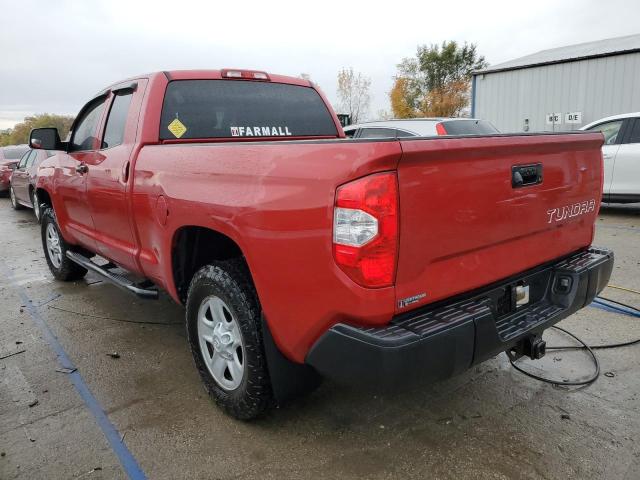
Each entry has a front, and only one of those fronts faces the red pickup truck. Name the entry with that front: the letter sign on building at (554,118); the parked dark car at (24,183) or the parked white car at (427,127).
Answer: the letter sign on building

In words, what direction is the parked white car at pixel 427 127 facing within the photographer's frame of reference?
facing away from the viewer and to the left of the viewer

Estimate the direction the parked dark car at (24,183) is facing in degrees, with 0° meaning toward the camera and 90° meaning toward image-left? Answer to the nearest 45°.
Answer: approximately 135°

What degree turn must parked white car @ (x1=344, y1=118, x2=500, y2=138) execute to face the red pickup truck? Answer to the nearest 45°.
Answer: approximately 135° to its left

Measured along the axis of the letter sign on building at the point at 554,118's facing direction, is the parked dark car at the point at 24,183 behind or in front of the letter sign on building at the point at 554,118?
in front

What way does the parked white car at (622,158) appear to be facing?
to the viewer's left

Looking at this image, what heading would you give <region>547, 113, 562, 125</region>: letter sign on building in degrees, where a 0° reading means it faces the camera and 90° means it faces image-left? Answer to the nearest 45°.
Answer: approximately 0°

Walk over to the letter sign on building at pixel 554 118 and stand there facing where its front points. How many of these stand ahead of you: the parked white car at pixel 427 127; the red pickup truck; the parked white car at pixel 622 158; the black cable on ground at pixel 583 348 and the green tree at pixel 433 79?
4

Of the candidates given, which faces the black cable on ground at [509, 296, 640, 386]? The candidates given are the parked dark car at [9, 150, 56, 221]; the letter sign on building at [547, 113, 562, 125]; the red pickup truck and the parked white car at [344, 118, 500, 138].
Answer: the letter sign on building

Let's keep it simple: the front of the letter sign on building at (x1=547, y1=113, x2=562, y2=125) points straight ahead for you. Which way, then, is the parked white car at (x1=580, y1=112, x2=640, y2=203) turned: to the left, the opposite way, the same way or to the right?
to the right

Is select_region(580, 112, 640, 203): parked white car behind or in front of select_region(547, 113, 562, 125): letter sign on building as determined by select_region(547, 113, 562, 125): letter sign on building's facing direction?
in front

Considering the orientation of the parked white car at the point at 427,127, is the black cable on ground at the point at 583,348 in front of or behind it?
behind
